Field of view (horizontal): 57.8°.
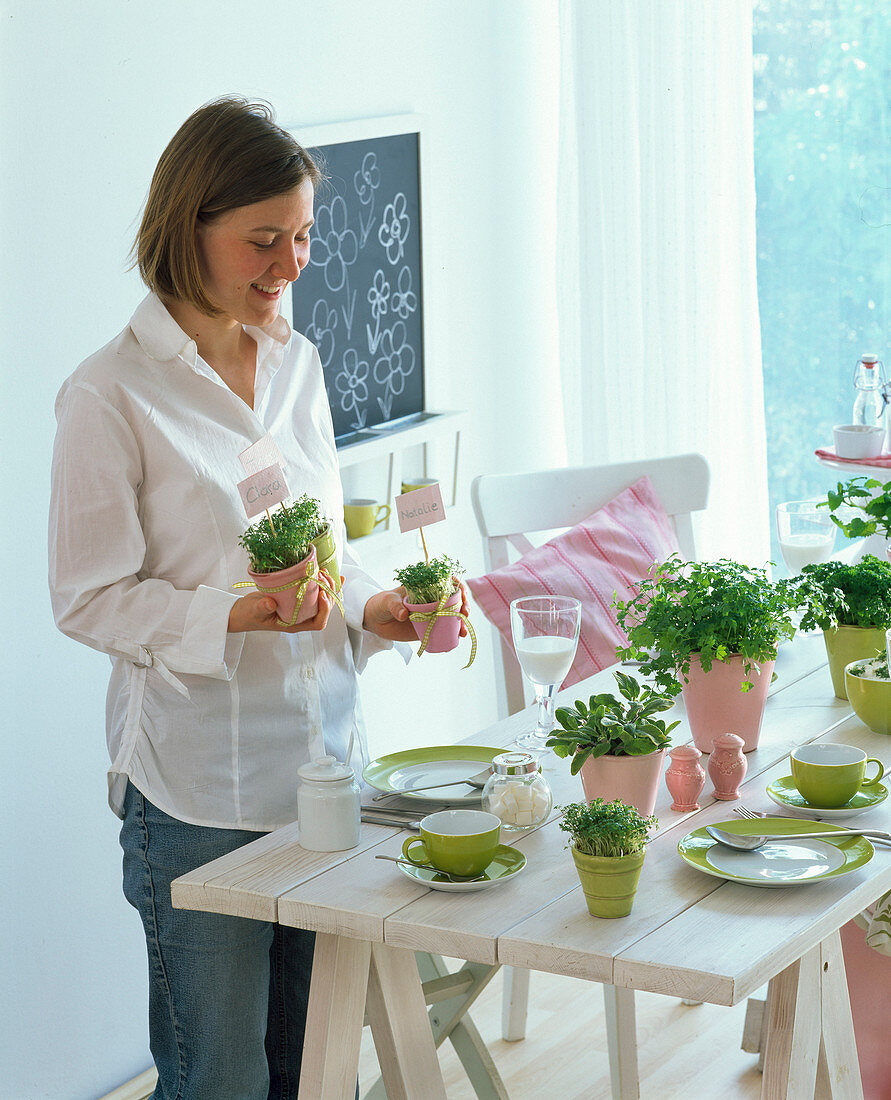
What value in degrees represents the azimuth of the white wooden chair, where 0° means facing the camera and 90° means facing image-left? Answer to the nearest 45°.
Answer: approximately 315°

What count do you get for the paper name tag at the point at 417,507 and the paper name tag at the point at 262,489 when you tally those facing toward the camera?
2

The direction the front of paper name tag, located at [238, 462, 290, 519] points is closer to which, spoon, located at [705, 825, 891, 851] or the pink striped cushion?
the spoon

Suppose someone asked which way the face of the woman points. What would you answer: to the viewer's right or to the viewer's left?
to the viewer's right

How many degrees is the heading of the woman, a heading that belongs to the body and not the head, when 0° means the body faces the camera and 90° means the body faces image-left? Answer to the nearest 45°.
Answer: approximately 315°

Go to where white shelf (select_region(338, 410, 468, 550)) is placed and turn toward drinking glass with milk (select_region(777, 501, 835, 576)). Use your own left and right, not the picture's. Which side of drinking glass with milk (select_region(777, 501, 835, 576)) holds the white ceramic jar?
right

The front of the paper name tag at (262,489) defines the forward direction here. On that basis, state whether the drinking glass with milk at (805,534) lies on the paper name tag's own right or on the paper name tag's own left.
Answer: on the paper name tag's own left

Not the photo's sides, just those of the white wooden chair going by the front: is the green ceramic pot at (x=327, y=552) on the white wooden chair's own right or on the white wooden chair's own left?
on the white wooden chair's own right

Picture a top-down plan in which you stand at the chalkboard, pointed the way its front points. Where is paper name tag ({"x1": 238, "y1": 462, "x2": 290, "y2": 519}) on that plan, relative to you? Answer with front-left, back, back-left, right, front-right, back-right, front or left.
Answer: front-right
